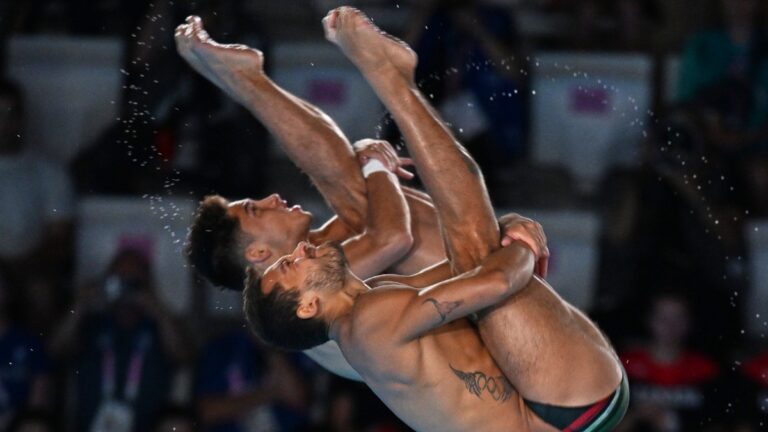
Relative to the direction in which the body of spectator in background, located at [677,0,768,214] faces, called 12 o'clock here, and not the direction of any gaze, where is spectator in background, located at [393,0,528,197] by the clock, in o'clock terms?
spectator in background, located at [393,0,528,197] is roughly at 2 o'clock from spectator in background, located at [677,0,768,214].

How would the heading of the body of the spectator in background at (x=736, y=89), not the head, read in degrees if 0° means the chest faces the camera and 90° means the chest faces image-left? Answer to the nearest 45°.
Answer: approximately 0°

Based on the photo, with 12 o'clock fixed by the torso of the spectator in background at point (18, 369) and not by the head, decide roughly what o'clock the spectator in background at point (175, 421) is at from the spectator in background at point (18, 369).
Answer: the spectator in background at point (175, 421) is roughly at 10 o'clock from the spectator in background at point (18, 369).

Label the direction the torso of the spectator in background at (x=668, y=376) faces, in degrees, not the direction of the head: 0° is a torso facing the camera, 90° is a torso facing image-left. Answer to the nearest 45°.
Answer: approximately 0°

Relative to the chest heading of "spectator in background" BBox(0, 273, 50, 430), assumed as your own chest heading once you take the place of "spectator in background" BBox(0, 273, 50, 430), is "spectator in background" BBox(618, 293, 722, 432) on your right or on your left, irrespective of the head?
on your left
